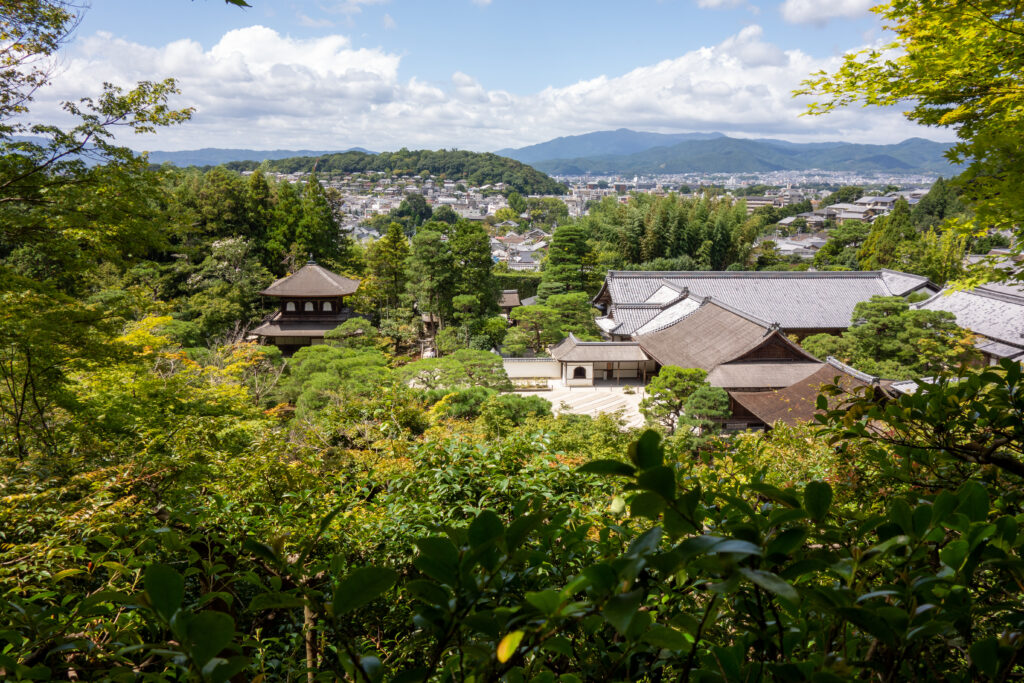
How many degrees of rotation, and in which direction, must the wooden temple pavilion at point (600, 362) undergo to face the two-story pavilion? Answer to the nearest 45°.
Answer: approximately 90° to its right

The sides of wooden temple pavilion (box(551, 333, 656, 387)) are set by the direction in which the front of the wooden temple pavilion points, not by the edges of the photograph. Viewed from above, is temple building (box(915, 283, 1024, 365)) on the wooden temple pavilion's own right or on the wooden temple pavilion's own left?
on the wooden temple pavilion's own left

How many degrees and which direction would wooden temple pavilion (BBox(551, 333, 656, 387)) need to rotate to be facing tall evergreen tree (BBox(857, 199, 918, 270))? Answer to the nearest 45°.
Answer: approximately 135° to its left

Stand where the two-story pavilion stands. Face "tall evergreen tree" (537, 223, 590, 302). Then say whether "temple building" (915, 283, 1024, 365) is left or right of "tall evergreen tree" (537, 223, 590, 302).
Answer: right

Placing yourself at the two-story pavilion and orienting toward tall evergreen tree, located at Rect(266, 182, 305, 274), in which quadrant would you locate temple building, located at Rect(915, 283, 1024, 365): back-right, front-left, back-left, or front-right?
back-right

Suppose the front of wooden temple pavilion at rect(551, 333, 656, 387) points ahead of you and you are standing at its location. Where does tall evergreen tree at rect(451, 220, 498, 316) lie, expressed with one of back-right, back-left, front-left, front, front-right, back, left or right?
back-right

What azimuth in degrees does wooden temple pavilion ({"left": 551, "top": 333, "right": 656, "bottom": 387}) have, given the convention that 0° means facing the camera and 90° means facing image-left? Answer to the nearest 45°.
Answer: approximately 0°

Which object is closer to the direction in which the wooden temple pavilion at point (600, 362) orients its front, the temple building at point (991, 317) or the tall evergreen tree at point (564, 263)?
the temple building
